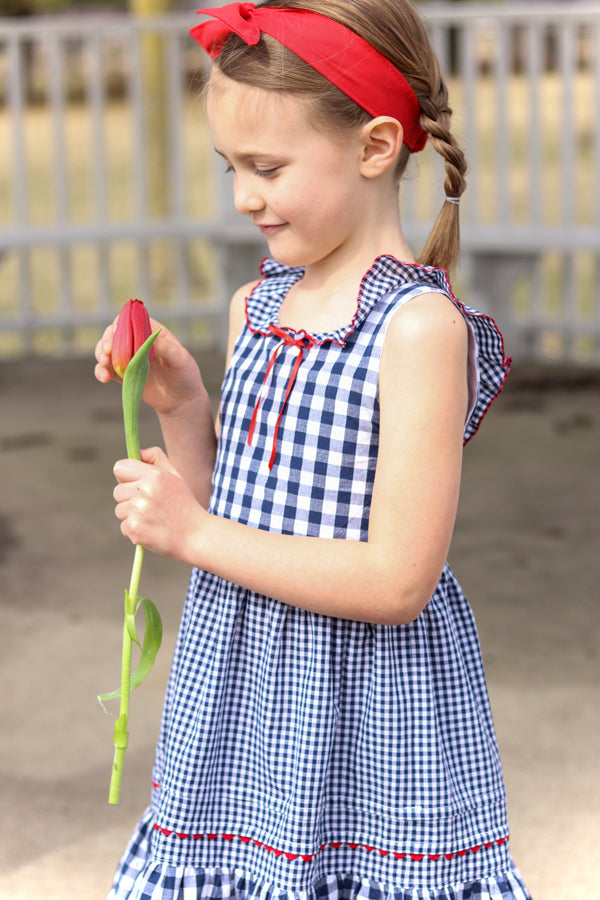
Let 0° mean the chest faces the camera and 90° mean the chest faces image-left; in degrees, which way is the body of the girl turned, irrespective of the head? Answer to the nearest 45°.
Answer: approximately 45°

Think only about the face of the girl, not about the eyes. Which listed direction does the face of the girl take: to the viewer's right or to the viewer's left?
to the viewer's left

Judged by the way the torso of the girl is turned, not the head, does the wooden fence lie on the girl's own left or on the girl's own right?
on the girl's own right
